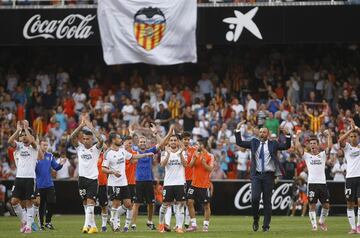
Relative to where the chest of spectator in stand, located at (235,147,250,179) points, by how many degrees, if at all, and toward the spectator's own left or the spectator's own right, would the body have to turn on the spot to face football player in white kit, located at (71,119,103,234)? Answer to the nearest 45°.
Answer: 0° — they already face them

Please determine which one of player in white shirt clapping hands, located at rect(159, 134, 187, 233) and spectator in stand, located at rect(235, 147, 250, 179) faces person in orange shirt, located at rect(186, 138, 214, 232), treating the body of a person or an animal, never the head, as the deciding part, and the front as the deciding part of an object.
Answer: the spectator in stand

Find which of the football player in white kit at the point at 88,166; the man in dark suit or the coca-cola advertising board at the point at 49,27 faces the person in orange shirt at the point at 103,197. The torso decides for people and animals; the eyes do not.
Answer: the coca-cola advertising board

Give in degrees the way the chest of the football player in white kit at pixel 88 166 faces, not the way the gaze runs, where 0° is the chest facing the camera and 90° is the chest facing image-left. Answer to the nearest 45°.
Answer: approximately 0°

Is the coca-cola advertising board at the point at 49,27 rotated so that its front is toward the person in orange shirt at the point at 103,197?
yes

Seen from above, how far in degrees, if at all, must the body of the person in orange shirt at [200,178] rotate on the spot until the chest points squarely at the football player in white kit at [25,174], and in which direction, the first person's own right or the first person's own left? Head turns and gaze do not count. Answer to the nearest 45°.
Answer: approximately 45° to the first person's own right

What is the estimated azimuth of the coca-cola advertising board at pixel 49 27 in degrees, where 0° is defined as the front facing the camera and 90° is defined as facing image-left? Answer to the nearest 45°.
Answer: approximately 0°

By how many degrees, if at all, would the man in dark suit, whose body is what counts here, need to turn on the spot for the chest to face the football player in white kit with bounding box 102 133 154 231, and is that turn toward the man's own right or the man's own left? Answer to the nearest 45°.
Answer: approximately 90° to the man's own right

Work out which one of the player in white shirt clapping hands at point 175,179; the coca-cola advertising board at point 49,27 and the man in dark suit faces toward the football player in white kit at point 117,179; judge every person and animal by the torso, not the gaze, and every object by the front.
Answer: the coca-cola advertising board
